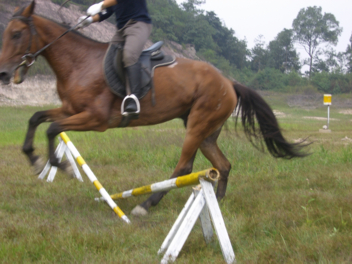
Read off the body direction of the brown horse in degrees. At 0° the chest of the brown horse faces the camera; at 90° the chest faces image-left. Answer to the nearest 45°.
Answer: approximately 90°

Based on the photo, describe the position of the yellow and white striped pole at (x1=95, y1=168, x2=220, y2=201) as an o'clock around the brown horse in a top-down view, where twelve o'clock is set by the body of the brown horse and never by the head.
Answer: The yellow and white striped pole is roughly at 8 o'clock from the brown horse.
